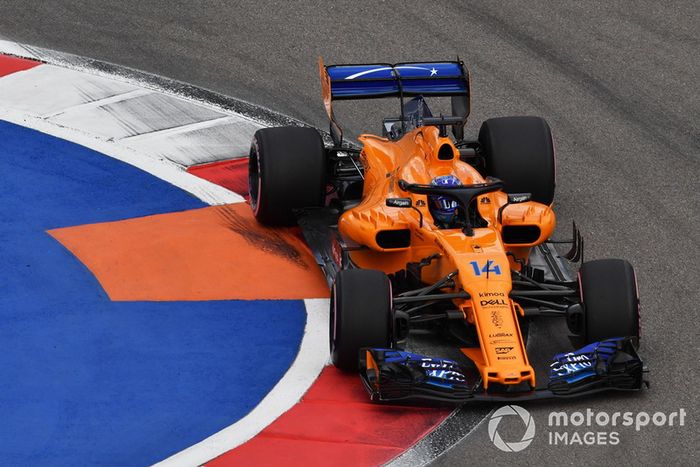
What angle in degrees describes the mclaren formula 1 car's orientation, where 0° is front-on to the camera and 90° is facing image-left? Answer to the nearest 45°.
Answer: approximately 0°
